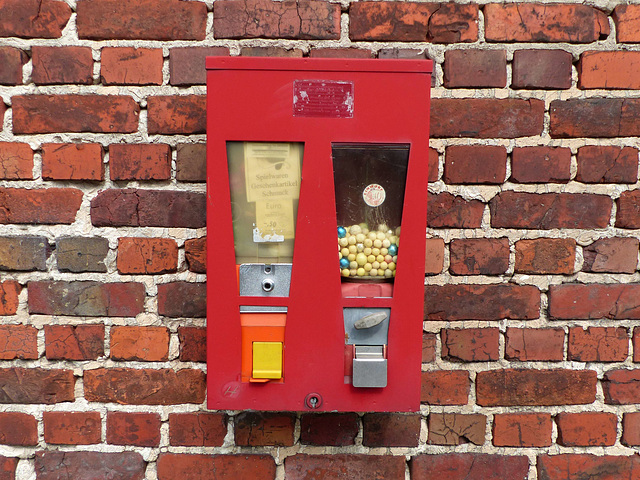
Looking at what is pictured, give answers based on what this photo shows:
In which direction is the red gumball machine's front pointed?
toward the camera

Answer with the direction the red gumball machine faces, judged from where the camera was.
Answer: facing the viewer
